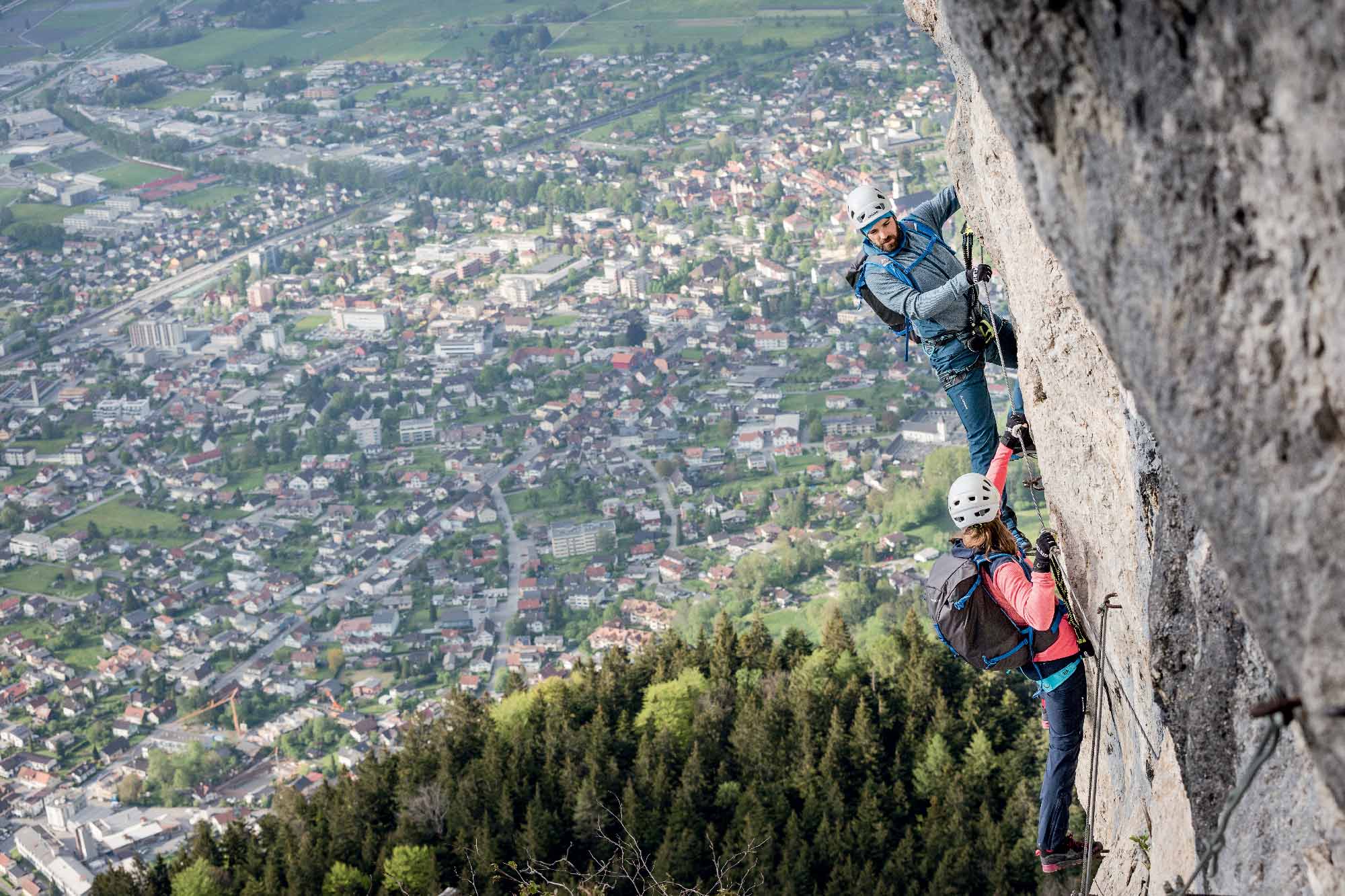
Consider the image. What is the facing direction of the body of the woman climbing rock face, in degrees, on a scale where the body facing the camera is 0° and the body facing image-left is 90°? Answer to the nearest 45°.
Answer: approximately 225°

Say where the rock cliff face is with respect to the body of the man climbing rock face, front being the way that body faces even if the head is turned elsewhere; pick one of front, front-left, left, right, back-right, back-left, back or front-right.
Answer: front-right

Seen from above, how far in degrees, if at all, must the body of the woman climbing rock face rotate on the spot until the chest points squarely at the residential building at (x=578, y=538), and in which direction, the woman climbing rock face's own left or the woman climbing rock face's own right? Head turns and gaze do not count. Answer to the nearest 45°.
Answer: approximately 45° to the woman climbing rock face's own left

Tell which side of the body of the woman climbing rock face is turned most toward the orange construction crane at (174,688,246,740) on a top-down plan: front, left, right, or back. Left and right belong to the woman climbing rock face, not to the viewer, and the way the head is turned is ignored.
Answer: left

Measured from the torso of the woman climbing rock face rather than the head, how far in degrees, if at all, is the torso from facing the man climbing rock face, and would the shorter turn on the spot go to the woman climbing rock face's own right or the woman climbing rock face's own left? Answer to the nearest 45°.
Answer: approximately 45° to the woman climbing rock face's own left

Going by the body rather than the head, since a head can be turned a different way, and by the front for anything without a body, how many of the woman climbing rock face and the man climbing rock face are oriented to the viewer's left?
0
